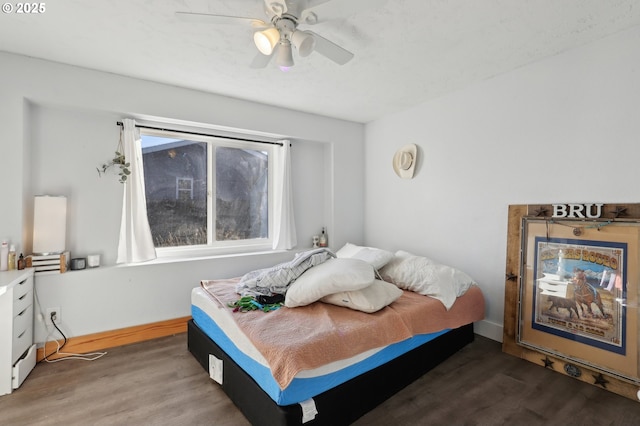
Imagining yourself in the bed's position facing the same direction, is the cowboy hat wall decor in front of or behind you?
behind

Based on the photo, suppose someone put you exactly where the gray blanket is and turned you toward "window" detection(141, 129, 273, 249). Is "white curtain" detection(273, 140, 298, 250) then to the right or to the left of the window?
right

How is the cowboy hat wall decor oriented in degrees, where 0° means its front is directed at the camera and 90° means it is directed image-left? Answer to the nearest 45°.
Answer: approximately 45°

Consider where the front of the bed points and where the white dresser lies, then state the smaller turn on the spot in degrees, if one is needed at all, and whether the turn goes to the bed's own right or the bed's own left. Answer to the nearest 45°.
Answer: approximately 45° to the bed's own right

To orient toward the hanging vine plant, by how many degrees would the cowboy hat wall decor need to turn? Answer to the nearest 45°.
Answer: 0° — it already faces it

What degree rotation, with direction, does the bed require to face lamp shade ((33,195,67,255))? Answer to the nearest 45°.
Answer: approximately 45° to its right
